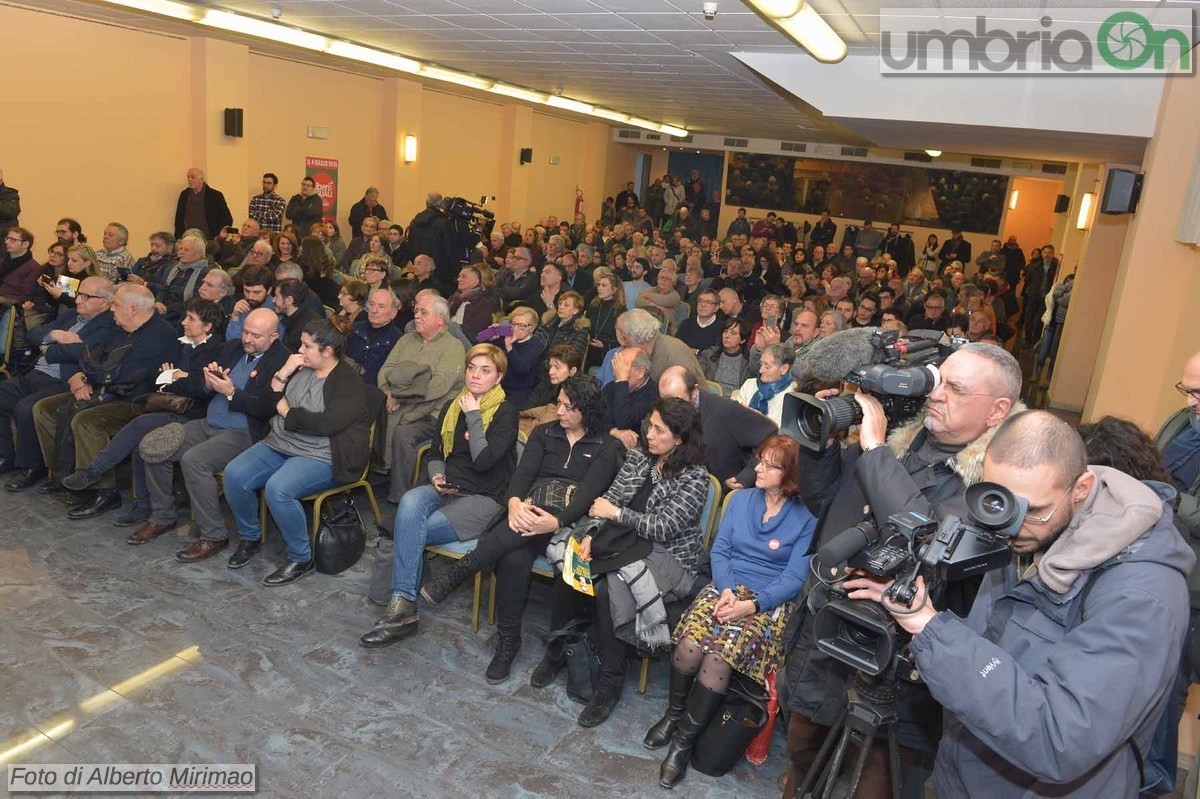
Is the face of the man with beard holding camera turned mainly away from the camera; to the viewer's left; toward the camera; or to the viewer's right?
to the viewer's left

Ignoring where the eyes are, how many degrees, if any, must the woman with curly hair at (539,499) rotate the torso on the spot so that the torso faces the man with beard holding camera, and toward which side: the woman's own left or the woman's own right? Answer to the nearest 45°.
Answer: approximately 90° to the woman's own left

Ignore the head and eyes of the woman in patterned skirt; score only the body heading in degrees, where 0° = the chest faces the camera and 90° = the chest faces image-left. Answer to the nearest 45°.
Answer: approximately 45°

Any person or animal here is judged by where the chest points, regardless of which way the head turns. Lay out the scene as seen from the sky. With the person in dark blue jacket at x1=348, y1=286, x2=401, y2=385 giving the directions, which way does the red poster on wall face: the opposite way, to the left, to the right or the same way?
to the left

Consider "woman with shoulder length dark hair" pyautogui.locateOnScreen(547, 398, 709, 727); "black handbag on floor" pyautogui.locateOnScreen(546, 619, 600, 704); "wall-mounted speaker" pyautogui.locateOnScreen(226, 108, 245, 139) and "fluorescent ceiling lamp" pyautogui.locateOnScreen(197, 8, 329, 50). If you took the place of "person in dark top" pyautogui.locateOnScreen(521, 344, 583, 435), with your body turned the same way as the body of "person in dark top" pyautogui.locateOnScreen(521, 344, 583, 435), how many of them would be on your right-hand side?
2

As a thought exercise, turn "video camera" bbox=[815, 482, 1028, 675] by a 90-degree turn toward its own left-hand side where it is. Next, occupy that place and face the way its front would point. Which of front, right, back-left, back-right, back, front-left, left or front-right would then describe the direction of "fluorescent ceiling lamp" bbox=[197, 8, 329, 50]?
back
